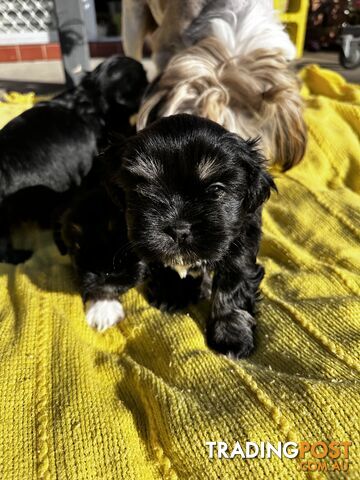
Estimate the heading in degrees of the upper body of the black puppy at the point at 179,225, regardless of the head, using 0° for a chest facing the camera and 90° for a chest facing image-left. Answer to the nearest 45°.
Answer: approximately 0°

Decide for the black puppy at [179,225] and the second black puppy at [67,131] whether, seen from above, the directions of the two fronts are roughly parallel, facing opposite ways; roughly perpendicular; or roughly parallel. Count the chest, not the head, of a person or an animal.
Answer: roughly perpendicular

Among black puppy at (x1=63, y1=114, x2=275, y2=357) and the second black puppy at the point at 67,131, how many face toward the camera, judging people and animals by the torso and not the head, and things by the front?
1

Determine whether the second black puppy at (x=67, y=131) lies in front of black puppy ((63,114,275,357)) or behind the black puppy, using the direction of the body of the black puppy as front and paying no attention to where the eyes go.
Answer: behind

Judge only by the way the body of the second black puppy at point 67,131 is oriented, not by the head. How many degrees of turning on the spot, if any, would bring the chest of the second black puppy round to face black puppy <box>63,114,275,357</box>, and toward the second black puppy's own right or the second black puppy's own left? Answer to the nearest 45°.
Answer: approximately 90° to the second black puppy's own right

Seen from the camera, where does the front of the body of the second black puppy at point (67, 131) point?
to the viewer's right
